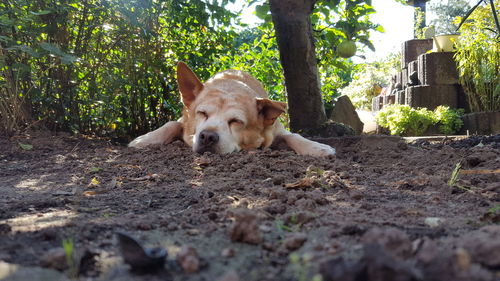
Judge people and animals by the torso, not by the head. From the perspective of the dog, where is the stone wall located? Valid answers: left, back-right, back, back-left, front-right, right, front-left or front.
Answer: back-left

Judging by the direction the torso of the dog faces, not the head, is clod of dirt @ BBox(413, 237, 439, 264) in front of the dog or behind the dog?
in front

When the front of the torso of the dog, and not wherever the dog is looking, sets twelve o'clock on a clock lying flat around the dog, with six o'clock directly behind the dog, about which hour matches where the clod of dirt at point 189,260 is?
The clod of dirt is roughly at 12 o'clock from the dog.

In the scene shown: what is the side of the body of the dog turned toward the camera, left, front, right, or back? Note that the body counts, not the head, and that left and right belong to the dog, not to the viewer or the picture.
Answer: front

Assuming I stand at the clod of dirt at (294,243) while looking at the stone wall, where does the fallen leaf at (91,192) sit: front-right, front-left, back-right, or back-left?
front-left

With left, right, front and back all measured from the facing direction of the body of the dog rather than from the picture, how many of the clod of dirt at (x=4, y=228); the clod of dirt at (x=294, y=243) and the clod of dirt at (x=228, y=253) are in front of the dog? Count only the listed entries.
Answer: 3

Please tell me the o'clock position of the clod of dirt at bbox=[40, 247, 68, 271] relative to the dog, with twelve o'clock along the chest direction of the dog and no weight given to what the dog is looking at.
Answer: The clod of dirt is roughly at 12 o'clock from the dog.

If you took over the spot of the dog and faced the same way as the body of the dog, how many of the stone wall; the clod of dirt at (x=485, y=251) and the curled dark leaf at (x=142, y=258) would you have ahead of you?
2

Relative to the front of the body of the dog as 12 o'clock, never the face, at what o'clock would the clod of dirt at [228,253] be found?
The clod of dirt is roughly at 12 o'clock from the dog.

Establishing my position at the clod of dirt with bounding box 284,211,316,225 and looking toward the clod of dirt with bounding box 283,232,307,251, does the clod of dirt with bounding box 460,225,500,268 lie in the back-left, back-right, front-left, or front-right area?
front-left

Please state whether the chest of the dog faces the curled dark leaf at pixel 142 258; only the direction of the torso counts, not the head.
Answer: yes

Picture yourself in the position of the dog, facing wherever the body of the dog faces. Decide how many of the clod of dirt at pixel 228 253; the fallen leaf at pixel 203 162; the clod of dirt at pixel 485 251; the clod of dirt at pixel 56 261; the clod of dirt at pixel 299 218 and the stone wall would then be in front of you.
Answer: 5

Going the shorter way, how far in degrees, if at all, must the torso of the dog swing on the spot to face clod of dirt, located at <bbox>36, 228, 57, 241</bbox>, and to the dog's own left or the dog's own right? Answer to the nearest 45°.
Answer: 0° — it already faces it

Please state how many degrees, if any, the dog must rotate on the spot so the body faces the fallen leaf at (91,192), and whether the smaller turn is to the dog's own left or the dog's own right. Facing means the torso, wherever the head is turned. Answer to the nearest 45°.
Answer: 0° — it already faces it

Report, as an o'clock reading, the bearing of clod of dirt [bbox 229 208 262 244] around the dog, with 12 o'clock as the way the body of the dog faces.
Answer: The clod of dirt is roughly at 12 o'clock from the dog.

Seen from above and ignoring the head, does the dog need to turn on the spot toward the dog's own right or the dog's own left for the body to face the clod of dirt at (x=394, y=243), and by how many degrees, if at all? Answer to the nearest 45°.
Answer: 0° — it already faces it

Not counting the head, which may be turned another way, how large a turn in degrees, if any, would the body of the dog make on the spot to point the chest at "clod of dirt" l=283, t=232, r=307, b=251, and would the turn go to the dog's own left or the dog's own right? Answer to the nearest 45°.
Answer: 0° — it already faces it
